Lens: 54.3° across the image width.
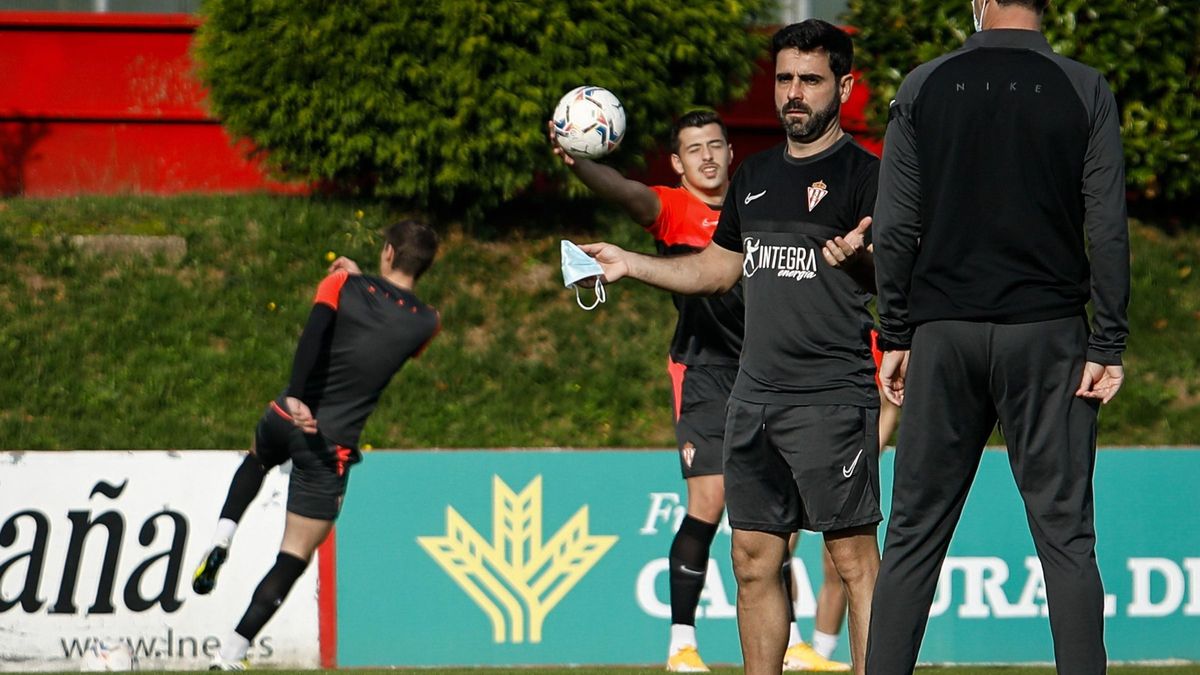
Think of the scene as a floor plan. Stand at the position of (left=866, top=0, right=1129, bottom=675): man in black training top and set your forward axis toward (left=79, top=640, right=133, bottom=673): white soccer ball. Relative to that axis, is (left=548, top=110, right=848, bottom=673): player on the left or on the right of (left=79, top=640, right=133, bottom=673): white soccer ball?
right

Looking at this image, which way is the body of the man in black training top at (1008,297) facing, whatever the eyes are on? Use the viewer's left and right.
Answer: facing away from the viewer

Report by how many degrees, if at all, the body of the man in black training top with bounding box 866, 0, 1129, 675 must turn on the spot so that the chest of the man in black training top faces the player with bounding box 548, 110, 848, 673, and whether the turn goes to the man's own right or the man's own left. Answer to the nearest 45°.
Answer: approximately 45° to the man's own left

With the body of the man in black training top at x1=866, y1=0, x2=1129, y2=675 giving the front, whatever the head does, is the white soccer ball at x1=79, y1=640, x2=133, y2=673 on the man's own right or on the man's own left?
on the man's own left

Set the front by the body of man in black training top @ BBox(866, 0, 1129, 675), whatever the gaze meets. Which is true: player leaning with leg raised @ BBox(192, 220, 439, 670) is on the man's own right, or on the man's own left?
on the man's own left

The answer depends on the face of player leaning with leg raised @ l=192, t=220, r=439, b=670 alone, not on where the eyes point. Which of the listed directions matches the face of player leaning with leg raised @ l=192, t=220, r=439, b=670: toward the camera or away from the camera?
away from the camera

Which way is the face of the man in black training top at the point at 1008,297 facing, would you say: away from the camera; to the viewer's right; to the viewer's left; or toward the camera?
away from the camera
